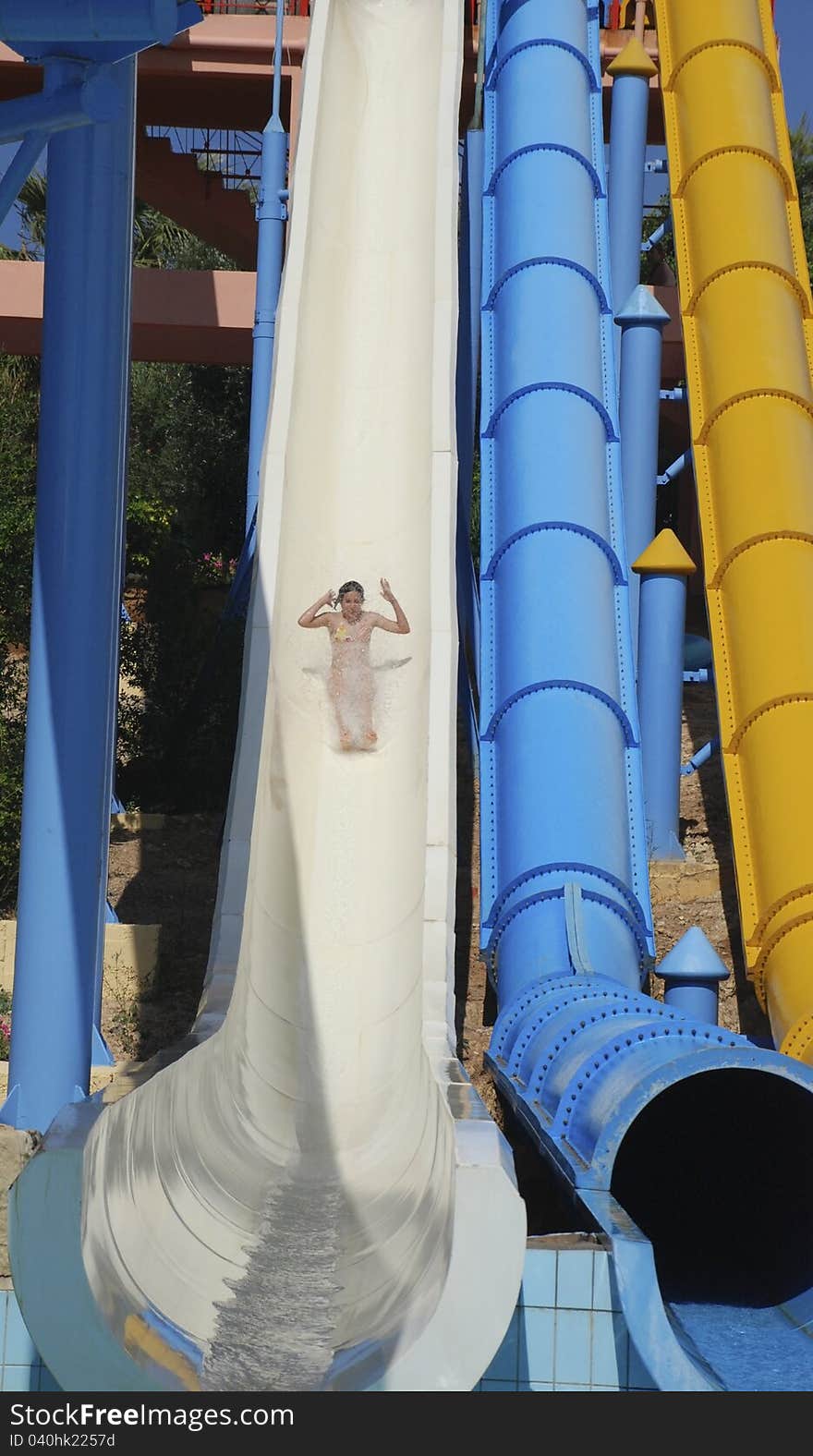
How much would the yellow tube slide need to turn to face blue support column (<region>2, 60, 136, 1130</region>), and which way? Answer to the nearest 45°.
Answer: approximately 45° to its right

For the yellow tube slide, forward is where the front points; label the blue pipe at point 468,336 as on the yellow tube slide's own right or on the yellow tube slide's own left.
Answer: on the yellow tube slide's own right

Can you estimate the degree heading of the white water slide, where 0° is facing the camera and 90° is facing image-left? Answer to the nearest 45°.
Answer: approximately 0°

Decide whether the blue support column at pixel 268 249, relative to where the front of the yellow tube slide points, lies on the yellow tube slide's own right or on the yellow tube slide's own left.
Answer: on the yellow tube slide's own right

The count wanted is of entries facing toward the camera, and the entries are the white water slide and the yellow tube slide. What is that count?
2
